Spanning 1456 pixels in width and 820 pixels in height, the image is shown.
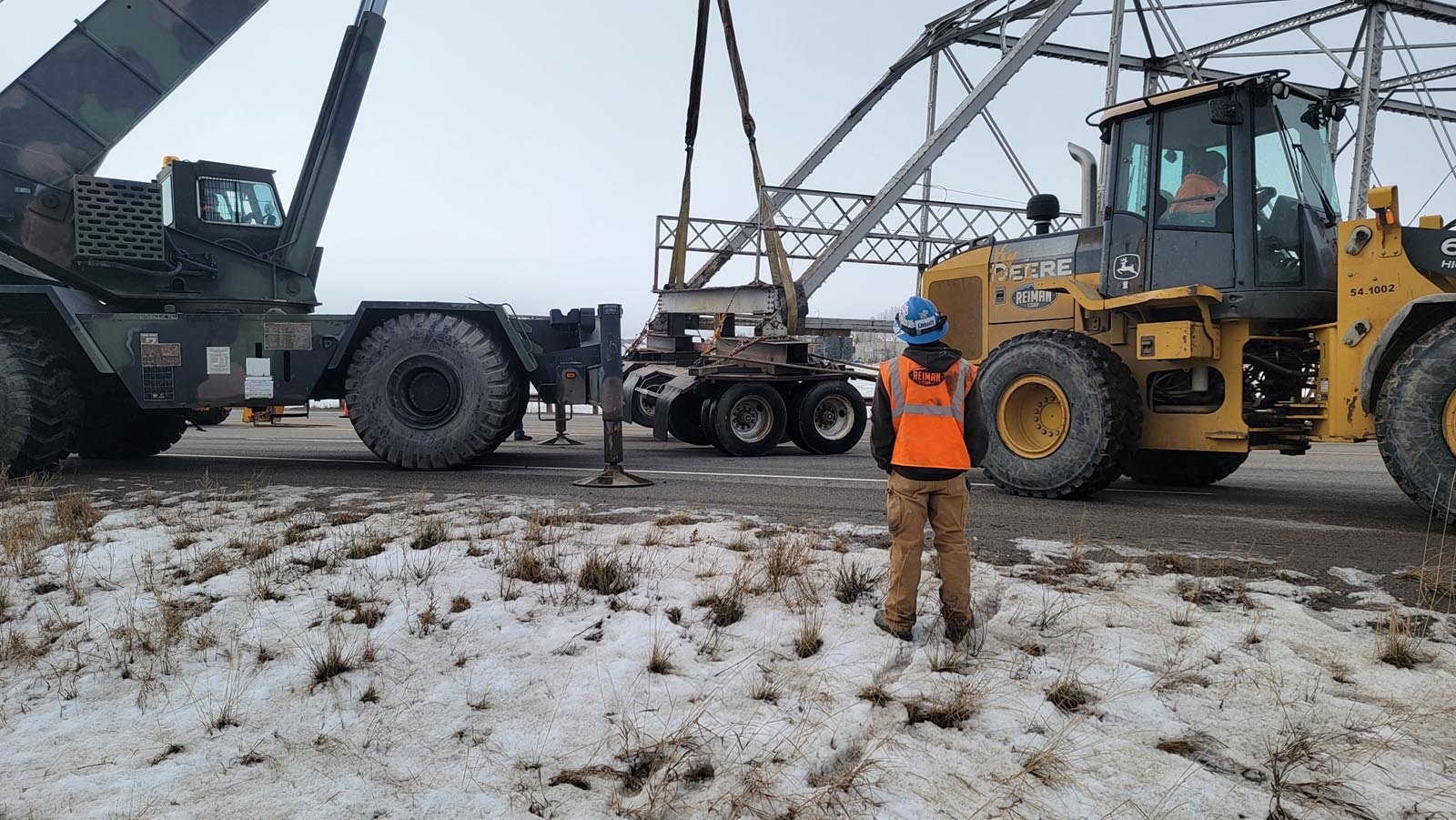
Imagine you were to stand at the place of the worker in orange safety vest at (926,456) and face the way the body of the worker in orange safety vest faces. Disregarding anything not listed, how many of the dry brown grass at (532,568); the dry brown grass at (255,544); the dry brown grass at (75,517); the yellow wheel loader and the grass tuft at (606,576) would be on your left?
4

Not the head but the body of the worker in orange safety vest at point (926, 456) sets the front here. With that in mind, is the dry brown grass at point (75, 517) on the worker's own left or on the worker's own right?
on the worker's own left

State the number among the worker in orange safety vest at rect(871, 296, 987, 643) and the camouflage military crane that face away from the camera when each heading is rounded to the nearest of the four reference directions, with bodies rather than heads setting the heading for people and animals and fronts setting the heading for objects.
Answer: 1

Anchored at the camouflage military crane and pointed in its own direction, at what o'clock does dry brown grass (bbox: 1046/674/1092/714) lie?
The dry brown grass is roughly at 2 o'clock from the camouflage military crane.

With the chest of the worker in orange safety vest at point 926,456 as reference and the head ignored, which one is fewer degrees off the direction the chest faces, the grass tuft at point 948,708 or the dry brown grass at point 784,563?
the dry brown grass

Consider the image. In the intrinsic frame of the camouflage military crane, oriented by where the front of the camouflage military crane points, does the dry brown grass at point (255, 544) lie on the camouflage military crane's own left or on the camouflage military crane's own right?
on the camouflage military crane's own right

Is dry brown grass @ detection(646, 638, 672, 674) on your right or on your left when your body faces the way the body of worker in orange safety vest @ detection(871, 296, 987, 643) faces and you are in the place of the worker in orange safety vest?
on your left

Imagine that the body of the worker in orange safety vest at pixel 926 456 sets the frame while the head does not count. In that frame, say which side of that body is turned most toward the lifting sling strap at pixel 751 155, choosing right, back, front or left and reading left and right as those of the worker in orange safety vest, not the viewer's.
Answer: front

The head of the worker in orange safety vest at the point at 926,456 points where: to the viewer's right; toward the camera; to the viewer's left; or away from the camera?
away from the camera

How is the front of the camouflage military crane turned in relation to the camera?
facing to the right of the viewer

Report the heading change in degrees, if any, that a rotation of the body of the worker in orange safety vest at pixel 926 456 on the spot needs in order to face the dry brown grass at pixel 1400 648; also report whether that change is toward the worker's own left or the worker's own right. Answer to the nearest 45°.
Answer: approximately 90° to the worker's own right

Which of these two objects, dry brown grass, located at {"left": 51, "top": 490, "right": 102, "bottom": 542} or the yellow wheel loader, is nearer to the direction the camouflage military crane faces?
the yellow wheel loader

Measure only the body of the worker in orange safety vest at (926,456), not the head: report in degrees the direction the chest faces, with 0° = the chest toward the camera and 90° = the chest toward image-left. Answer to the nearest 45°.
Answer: approximately 180°

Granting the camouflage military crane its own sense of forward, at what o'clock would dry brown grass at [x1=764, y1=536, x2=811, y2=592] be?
The dry brown grass is roughly at 2 o'clock from the camouflage military crane.
